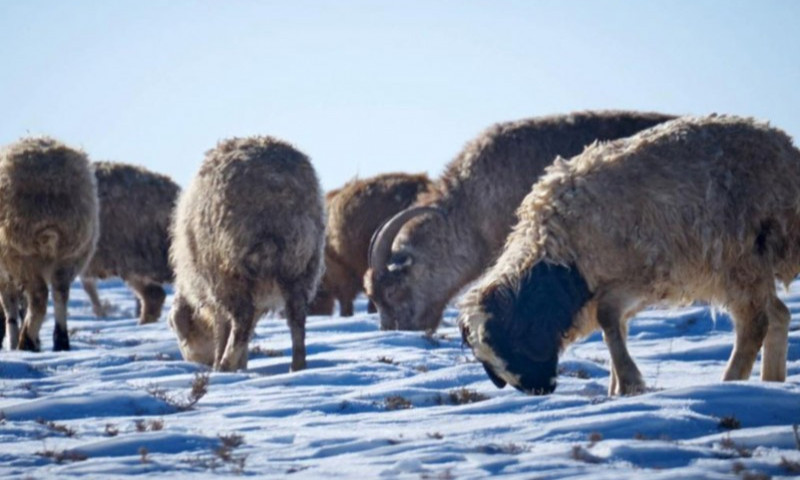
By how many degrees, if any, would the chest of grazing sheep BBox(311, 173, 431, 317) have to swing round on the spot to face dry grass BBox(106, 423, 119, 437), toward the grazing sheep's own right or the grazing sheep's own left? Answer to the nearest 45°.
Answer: approximately 90° to the grazing sheep's own right

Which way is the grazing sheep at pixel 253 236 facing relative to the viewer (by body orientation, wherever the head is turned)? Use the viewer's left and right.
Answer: facing away from the viewer and to the left of the viewer

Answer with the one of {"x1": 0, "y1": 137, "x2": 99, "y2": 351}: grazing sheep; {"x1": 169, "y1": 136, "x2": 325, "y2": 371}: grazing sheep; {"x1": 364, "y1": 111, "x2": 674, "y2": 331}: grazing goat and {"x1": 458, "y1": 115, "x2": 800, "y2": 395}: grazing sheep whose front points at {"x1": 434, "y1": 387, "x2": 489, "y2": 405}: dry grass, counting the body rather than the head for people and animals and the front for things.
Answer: {"x1": 458, "y1": 115, "x2": 800, "y2": 395}: grazing sheep

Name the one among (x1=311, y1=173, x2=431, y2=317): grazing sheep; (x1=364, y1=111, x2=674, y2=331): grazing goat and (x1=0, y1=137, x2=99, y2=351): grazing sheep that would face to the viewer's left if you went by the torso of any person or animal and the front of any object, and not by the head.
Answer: (x1=364, y1=111, x2=674, y2=331): grazing goat

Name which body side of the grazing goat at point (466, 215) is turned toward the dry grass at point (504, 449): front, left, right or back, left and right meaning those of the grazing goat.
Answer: left

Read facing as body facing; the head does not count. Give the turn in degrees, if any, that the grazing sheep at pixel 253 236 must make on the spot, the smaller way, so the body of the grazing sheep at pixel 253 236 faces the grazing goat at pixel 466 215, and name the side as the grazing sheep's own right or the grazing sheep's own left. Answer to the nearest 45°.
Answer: approximately 90° to the grazing sheep's own right

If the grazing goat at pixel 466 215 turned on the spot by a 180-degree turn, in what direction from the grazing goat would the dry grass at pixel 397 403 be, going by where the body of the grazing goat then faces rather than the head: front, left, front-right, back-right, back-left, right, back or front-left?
right

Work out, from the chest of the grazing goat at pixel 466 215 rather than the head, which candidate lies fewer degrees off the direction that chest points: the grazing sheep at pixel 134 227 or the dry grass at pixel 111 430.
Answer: the grazing sheep

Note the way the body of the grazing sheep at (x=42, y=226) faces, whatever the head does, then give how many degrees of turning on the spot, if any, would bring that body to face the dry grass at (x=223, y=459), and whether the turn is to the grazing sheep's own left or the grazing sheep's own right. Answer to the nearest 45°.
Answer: approximately 180°

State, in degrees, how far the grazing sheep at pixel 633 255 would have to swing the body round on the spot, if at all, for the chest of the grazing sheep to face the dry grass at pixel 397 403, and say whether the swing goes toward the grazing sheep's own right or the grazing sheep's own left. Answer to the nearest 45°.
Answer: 0° — it already faces it

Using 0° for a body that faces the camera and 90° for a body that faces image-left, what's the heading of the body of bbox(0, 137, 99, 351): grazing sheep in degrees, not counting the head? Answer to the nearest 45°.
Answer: approximately 180°

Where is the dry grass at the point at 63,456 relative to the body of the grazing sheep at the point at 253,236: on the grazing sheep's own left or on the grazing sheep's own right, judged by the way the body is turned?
on the grazing sheep's own left

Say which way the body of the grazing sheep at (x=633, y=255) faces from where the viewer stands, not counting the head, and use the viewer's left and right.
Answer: facing to the left of the viewer

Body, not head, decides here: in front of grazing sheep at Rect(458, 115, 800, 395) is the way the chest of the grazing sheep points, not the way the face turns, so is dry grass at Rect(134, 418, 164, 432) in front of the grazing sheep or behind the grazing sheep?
in front
